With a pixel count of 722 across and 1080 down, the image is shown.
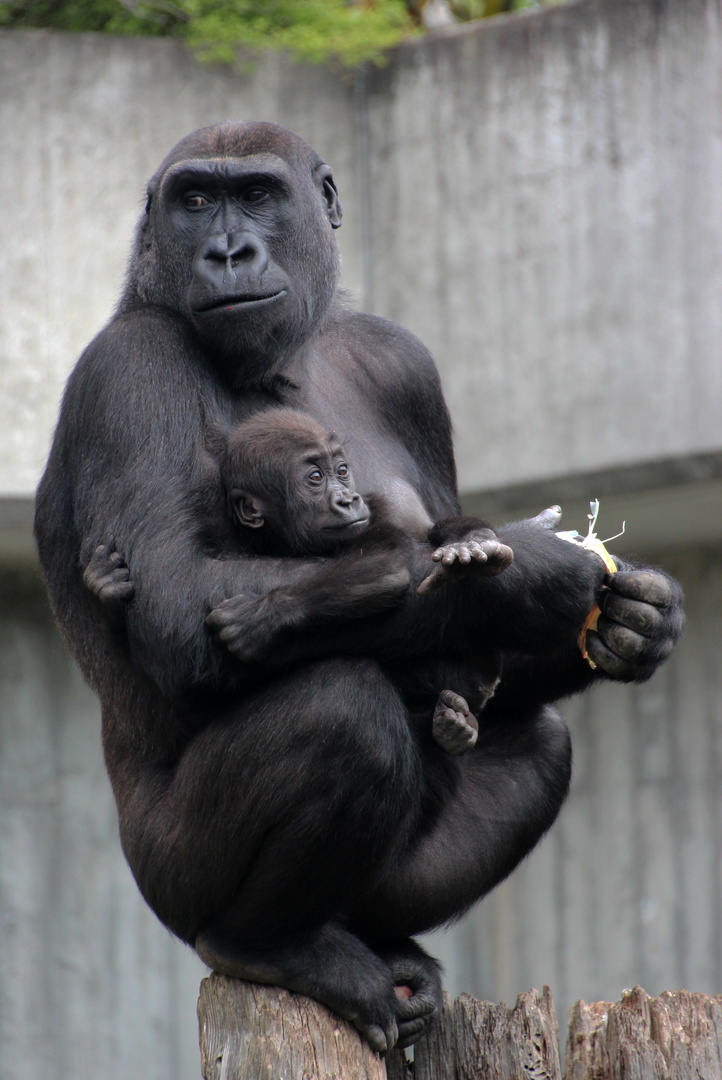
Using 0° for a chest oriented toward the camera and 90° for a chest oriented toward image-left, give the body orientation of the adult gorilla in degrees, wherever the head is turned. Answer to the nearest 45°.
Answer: approximately 315°
